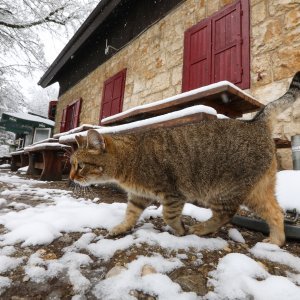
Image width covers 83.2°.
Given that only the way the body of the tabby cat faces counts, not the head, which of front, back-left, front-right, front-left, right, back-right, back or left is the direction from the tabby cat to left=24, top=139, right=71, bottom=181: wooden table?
front-right

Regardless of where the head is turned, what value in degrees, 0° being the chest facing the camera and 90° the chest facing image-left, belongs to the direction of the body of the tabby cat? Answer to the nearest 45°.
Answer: approximately 90°

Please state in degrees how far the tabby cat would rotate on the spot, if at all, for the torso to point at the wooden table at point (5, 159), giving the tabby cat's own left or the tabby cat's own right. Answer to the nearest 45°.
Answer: approximately 45° to the tabby cat's own right
